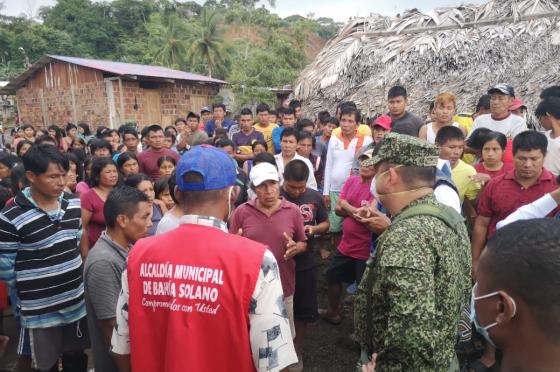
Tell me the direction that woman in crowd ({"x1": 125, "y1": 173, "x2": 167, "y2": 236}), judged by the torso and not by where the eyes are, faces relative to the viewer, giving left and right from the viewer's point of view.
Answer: facing the viewer and to the right of the viewer

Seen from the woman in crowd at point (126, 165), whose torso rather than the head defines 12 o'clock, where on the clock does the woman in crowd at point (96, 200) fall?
the woman in crowd at point (96, 200) is roughly at 2 o'clock from the woman in crowd at point (126, 165).

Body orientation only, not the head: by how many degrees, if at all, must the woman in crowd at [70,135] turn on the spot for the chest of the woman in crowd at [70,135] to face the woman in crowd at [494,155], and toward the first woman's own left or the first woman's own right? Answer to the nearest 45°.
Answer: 0° — they already face them

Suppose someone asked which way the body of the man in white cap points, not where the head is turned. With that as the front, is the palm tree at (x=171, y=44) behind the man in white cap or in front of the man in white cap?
behind

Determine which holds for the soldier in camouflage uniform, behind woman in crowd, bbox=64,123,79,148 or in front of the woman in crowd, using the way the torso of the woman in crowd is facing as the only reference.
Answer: in front

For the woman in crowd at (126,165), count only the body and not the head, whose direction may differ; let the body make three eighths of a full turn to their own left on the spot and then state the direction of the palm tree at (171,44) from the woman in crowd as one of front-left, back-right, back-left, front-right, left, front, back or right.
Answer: front

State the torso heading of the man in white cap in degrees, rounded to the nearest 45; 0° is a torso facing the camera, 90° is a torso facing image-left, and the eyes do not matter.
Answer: approximately 0°

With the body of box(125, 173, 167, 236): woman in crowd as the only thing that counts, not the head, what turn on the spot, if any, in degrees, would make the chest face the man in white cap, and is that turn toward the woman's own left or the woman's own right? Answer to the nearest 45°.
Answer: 0° — they already face them
